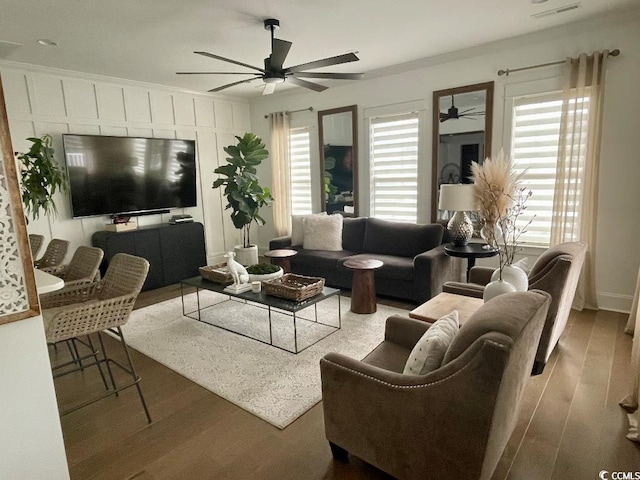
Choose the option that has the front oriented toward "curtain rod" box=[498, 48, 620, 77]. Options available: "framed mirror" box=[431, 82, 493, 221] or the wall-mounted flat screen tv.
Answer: the wall-mounted flat screen tv

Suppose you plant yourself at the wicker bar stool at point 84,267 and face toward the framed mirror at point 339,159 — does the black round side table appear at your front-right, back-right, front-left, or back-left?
front-right

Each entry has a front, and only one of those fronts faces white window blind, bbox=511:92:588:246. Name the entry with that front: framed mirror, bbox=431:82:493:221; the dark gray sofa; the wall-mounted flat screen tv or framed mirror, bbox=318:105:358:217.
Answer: the wall-mounted flat screen tv

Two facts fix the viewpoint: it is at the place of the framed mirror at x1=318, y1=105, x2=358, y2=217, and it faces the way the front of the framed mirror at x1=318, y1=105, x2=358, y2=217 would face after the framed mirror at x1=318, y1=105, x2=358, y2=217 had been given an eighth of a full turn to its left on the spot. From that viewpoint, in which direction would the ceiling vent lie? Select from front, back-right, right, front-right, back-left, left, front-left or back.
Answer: front-left

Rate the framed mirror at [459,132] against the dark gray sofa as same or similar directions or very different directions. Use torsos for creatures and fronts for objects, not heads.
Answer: same or similar directions

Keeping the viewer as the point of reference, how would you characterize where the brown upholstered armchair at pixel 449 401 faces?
facing away from the viewer and to the left of the viewer

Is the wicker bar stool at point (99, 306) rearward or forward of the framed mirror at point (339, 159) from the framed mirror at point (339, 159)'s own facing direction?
forward

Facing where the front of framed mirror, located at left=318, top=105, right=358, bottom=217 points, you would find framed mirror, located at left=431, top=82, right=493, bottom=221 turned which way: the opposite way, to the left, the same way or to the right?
the same way

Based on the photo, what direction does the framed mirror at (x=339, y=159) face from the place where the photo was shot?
facing the viewer and to the left of the viewer

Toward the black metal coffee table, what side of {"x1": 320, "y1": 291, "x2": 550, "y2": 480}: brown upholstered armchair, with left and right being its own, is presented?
front

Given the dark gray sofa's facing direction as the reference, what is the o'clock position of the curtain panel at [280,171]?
The curtain panel is roughly at 3 o'clock from the dark gray sofa.

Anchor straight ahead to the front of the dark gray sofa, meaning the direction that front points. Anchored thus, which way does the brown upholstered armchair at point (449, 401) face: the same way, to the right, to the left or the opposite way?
to the right

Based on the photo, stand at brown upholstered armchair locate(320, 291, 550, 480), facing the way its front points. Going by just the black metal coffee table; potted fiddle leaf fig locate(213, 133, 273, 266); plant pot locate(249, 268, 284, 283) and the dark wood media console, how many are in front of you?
4

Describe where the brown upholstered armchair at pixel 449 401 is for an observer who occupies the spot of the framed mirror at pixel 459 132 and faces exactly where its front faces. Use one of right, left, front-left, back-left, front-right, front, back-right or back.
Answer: front-left

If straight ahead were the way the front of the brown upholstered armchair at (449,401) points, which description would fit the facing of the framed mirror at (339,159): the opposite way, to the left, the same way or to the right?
to the left

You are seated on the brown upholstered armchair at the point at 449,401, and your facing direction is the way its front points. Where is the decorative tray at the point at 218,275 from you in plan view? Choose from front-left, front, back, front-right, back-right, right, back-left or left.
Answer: front

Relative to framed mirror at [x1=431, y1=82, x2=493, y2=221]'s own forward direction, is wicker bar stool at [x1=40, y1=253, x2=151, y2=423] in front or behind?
in front

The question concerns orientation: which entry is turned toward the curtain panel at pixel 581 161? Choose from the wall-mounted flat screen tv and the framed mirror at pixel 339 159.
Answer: the wall-mounted flat screen tv

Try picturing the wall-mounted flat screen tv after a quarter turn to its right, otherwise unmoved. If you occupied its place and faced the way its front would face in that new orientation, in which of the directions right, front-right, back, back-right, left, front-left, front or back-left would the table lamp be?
left

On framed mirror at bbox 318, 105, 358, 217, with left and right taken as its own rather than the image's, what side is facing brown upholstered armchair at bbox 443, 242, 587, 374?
left

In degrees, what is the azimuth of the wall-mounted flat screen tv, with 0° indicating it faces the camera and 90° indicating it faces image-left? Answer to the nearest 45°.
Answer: approximately 315°

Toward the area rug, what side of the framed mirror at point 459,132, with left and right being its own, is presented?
front
